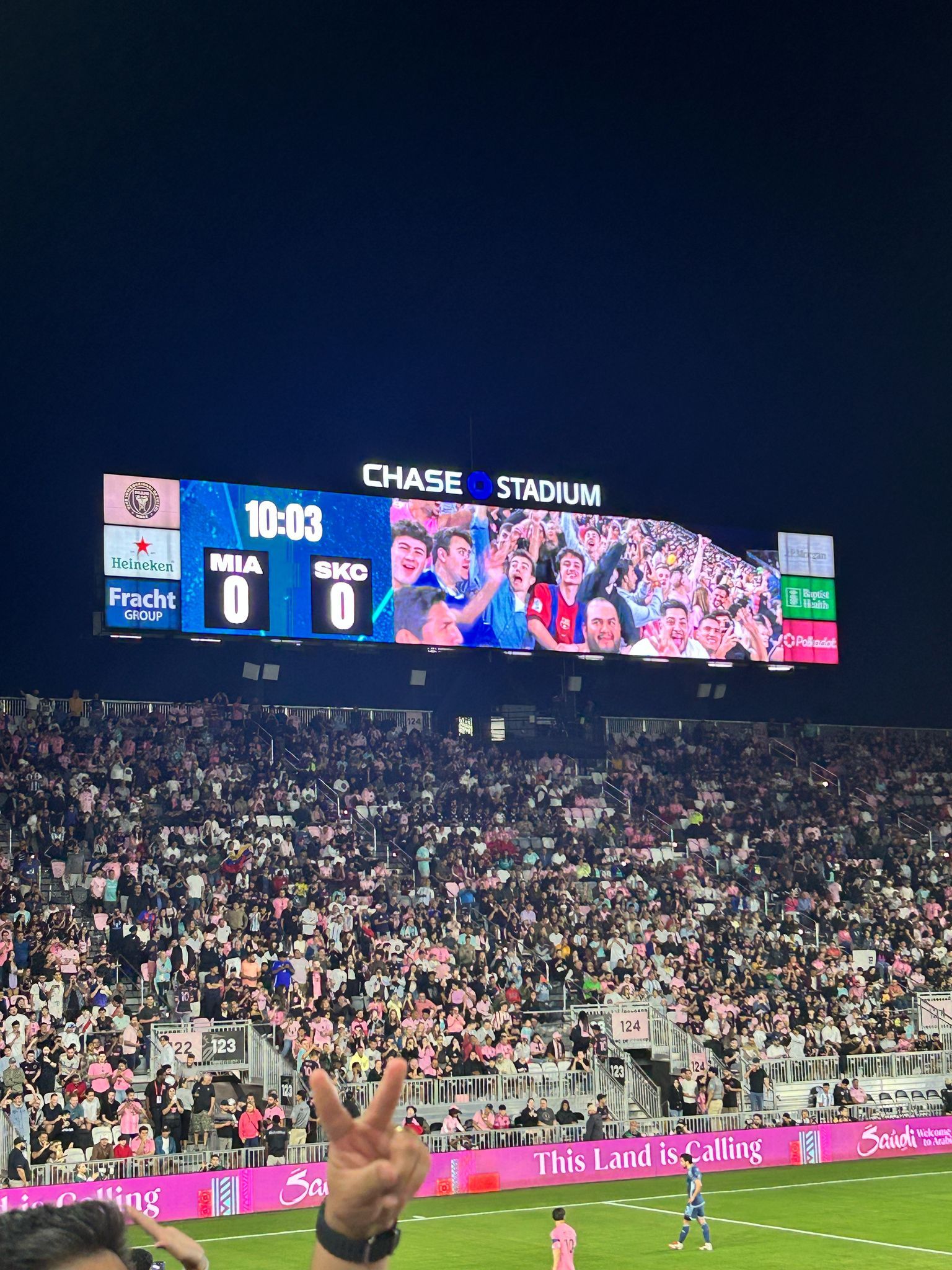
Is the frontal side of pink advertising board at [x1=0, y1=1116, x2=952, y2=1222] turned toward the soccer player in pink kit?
yes

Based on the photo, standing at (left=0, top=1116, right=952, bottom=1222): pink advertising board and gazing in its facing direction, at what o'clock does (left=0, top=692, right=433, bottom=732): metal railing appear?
The metal railing is roughly at 5 o'clock from the pink advertising board.

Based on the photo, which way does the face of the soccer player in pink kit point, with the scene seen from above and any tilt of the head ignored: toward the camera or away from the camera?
away from the camera

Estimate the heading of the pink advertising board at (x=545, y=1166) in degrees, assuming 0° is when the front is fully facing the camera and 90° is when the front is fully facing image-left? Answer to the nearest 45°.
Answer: approximately 0°

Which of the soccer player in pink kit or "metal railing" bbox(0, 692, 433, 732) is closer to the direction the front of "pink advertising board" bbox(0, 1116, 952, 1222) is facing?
the soccer player in pink kit
